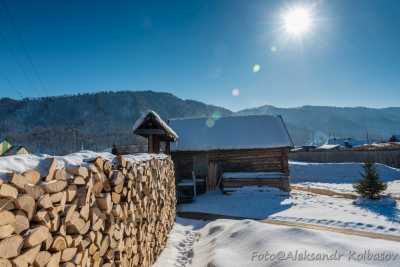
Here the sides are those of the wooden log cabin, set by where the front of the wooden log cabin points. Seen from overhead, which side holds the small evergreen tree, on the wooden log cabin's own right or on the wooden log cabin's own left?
on the wooden log cabin's own left

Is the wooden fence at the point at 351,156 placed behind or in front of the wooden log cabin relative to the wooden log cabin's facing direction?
behind

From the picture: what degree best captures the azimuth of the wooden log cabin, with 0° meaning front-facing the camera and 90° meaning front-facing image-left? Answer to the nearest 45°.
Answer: approximately 0°

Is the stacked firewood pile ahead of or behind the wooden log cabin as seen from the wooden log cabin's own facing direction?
ahead

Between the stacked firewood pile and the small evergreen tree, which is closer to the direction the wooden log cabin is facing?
the stacked firewood pile

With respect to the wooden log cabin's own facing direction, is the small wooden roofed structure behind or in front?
in front

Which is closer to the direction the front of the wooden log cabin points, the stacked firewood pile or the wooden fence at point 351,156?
the stacked firewood pile
